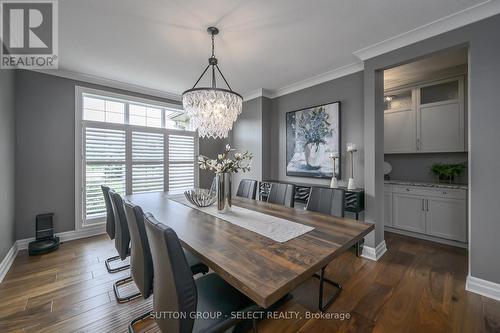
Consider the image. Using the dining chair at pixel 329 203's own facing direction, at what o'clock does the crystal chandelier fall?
The crystal chandelier is roughly at 1 o'clock from the dining chair.

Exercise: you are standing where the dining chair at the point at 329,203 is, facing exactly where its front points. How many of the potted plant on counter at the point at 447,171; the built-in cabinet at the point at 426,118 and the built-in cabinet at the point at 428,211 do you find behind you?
3

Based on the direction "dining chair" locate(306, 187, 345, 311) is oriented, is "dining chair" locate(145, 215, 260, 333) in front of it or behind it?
in front

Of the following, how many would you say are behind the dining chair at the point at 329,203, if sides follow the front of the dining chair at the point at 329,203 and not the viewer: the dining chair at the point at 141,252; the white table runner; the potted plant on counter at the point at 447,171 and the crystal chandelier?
1

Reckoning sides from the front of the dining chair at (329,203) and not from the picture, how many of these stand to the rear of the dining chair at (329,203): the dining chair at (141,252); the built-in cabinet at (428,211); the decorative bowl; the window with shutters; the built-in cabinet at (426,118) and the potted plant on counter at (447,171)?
3

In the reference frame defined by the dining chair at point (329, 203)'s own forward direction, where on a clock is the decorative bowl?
The decorative bowl is roughly at 1 o'clock from the dining chair.

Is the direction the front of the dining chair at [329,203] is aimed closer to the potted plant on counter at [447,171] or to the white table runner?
the white table runner

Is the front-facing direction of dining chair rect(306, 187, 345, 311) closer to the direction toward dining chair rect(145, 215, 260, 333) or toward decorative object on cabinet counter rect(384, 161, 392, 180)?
the dining chair

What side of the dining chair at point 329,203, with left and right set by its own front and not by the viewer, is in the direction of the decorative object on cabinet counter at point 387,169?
back

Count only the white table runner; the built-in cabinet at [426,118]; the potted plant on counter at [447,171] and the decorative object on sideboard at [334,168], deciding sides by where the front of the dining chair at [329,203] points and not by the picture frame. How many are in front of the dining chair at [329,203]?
1

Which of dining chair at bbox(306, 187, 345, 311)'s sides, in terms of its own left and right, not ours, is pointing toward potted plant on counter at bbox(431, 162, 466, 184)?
back

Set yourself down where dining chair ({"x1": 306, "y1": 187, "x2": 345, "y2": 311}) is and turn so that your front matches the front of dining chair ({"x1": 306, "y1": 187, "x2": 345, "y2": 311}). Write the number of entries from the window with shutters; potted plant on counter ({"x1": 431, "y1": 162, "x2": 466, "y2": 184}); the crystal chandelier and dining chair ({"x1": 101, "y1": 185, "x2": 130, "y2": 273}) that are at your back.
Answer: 1

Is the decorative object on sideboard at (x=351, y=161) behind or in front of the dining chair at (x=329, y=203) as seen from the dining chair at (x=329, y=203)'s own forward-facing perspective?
behind

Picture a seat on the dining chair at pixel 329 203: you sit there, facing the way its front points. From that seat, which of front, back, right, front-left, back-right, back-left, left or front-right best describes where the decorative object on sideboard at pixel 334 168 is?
back-right

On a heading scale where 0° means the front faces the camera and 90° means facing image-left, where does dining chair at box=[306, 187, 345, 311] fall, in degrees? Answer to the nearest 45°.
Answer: approximately 45°

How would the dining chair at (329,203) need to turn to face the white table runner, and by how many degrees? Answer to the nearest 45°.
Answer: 0° — it already faces it
